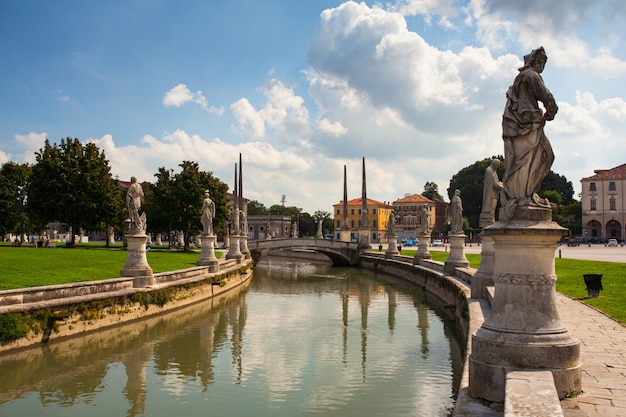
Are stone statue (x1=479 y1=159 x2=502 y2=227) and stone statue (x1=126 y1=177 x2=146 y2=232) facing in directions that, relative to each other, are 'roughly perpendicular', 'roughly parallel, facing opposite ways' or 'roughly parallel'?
roughly parallel, facing opposite ways

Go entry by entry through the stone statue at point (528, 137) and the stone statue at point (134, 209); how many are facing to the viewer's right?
1

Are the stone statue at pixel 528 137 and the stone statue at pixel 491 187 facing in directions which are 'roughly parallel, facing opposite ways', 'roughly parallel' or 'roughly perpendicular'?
roughly parallel

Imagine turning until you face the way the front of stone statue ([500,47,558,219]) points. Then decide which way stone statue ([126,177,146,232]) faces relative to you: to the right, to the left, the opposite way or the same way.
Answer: the opposite way

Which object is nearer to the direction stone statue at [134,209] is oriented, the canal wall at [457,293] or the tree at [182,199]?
the tree
